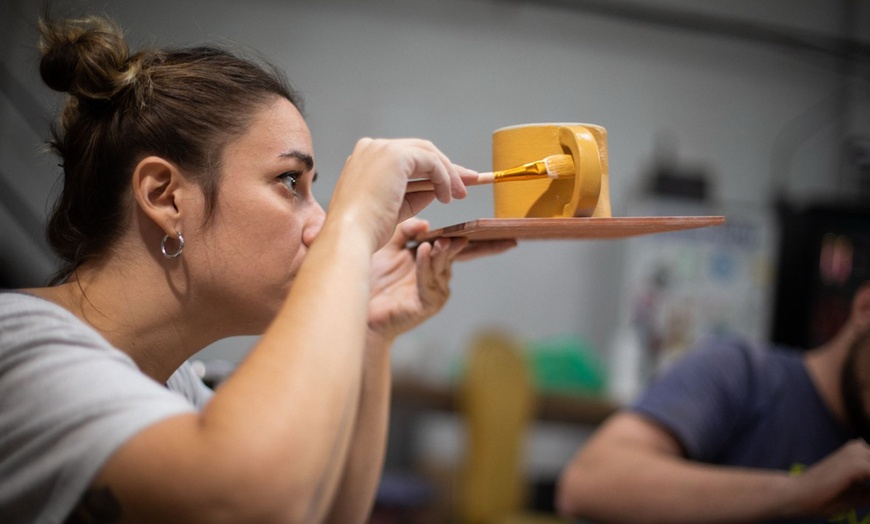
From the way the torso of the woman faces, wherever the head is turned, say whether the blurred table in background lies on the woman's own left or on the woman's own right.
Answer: on the woman's own left

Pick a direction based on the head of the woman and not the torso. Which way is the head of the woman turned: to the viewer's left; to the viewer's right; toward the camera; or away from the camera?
to the viewer's right

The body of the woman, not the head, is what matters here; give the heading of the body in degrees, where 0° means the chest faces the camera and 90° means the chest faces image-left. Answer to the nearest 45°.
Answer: approximately 270°

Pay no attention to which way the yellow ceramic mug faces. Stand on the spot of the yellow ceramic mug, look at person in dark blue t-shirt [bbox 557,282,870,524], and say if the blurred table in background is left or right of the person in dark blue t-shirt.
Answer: left

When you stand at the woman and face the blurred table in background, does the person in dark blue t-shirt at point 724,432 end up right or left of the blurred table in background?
right

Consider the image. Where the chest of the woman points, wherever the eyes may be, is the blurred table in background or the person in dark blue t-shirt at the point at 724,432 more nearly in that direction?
the person in dark blue t-shirt

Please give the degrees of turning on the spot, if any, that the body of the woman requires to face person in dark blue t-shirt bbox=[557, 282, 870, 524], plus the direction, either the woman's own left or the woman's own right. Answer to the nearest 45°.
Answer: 0° — they already face them
